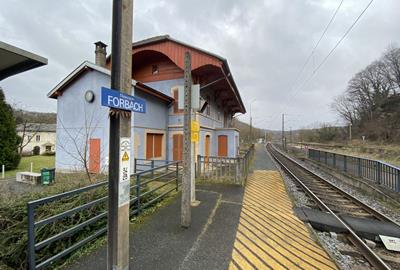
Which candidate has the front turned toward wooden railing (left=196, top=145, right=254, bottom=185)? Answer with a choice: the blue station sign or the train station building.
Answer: the train station building

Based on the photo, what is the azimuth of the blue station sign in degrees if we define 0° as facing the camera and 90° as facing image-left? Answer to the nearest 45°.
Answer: approximately 315°

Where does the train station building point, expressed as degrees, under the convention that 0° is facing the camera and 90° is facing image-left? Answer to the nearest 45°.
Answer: approximately 315°

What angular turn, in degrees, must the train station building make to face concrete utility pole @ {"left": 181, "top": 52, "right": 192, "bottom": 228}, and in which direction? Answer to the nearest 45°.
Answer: approximately 45° to its right

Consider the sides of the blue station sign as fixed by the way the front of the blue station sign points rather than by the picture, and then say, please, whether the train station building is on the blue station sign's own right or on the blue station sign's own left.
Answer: on the blue station sign's own left

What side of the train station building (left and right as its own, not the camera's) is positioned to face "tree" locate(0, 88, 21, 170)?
back

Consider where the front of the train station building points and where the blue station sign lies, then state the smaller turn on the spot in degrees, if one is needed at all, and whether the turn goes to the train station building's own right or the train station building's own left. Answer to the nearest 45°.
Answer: approximately 45° to the train station building's own right

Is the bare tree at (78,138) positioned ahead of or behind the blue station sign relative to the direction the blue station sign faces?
behind

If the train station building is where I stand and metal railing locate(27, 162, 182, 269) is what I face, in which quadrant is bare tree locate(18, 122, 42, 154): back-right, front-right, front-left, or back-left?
back-right
